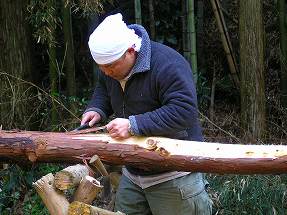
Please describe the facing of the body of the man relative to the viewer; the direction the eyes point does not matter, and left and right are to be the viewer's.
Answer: facing the viewer and to the left of the viewer

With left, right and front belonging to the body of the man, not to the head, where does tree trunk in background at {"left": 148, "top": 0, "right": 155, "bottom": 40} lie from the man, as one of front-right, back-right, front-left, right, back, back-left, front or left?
back-right

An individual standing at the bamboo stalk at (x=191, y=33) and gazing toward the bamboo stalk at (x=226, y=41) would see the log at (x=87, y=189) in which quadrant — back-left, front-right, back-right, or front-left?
back-right

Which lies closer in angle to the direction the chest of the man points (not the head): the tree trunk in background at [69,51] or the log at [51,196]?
the log

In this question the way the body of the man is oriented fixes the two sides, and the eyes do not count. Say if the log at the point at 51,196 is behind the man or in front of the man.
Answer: in front

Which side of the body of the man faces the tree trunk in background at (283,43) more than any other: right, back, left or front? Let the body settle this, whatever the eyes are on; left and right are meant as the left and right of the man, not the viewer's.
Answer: back

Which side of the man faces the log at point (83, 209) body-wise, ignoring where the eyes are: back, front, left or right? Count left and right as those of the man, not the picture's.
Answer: front

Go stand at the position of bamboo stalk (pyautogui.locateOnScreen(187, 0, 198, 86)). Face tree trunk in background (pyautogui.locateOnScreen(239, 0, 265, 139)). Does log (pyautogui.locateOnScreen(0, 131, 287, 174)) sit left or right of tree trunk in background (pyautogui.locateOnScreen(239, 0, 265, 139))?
right

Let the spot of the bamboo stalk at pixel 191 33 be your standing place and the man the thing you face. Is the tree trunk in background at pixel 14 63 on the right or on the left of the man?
right

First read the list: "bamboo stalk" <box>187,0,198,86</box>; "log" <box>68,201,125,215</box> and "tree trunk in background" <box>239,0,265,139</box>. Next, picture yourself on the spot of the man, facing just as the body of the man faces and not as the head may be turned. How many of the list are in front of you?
1

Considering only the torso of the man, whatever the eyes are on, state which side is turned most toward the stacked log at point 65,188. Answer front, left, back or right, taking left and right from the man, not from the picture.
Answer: front

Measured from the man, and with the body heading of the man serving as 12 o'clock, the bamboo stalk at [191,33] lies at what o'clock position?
The bamboo stalk is roughly at 5 o'clock from the man.
